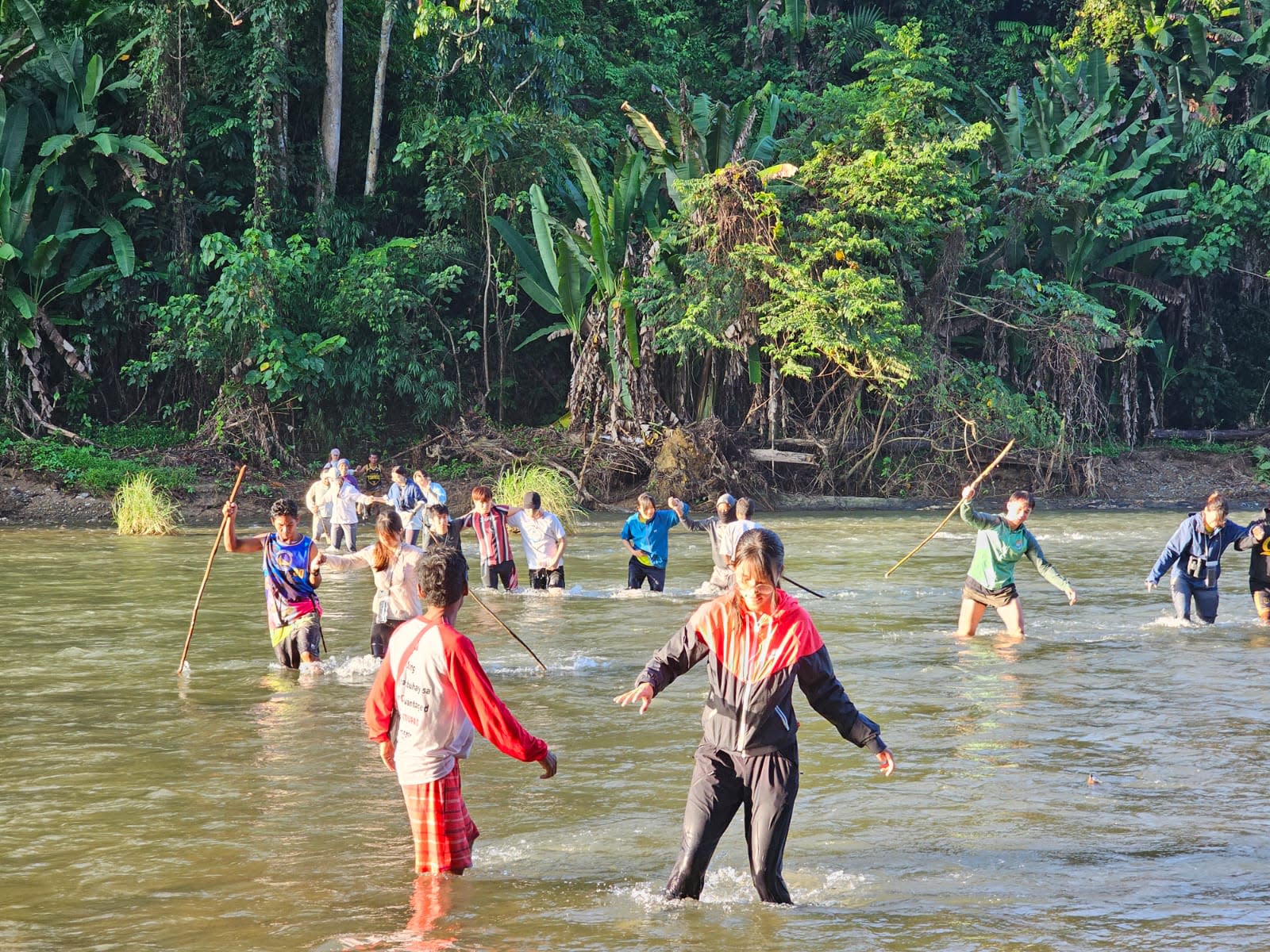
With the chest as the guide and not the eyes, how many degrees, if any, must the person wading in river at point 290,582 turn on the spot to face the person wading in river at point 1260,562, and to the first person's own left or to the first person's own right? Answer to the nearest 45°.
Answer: approximately 90° to the first person's own left

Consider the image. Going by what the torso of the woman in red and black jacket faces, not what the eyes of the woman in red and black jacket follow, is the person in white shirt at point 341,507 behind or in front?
behind

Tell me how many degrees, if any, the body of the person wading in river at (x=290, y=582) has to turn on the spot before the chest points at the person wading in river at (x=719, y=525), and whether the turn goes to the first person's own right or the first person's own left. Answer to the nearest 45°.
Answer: approximately 135° to the first person's own left

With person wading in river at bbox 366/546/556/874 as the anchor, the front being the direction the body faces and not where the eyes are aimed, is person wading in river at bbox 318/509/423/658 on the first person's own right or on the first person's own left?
on the first person's own left

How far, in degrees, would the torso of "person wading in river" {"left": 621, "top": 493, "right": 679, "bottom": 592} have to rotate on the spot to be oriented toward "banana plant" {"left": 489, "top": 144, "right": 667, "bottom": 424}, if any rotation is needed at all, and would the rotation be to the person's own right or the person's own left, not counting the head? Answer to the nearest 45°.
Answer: approximately 180°

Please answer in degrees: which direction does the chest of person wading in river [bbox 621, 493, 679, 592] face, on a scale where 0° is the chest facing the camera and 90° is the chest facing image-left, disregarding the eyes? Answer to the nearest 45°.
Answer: approximately 0°

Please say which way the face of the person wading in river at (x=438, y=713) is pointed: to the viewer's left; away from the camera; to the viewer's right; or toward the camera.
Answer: away from the camera

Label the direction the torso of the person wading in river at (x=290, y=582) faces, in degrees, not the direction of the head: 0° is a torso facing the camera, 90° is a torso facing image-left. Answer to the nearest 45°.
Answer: approximately 0°

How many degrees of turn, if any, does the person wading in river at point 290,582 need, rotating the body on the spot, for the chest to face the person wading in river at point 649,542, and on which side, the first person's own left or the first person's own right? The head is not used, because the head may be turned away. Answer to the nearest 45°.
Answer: approximately 135° to the first person's own left
